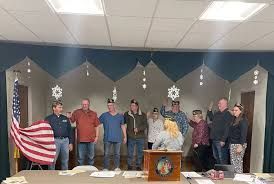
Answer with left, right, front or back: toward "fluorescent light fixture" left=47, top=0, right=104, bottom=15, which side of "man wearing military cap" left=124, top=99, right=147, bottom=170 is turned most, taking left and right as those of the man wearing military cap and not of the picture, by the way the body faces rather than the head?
front

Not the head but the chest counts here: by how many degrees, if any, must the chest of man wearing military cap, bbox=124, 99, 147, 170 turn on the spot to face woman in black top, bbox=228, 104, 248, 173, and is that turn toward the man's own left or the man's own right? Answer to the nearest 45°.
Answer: approximately 45° to the man's own left

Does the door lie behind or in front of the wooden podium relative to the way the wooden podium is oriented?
behind

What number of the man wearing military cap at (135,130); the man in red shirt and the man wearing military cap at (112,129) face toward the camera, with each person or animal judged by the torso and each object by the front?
3

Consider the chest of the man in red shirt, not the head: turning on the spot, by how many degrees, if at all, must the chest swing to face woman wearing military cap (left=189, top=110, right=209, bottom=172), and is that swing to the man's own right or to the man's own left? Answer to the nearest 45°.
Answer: approximately 90° to the man's own left

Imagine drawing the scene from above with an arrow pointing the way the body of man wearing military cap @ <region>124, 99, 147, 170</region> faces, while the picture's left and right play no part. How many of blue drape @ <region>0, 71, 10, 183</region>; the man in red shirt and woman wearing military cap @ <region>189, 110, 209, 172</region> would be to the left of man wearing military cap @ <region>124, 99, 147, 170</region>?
1
